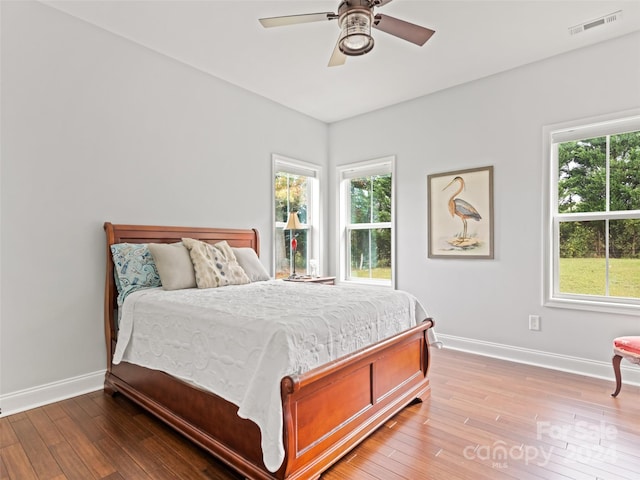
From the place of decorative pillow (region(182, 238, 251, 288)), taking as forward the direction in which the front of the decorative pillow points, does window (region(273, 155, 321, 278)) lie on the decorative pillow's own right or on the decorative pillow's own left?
on the decorative pillow's own left

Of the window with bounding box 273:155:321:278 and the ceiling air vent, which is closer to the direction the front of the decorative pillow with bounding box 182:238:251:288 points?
the ceiling air vent

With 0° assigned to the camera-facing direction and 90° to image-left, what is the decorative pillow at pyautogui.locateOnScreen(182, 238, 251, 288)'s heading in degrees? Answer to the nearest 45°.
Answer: approximately 315°

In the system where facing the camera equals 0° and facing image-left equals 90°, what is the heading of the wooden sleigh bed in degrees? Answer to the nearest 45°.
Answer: approximately 315°

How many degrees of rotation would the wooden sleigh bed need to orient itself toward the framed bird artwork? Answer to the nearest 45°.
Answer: approximately 90° to its left

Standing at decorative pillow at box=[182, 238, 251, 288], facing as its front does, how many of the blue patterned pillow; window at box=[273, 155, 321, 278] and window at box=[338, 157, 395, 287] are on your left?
2

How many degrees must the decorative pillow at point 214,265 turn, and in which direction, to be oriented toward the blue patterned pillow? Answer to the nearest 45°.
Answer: approximately 135° to its right

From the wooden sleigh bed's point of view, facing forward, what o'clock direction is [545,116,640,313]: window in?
The window is roughly at 10 o'clock from the wooden sleigh bed.
